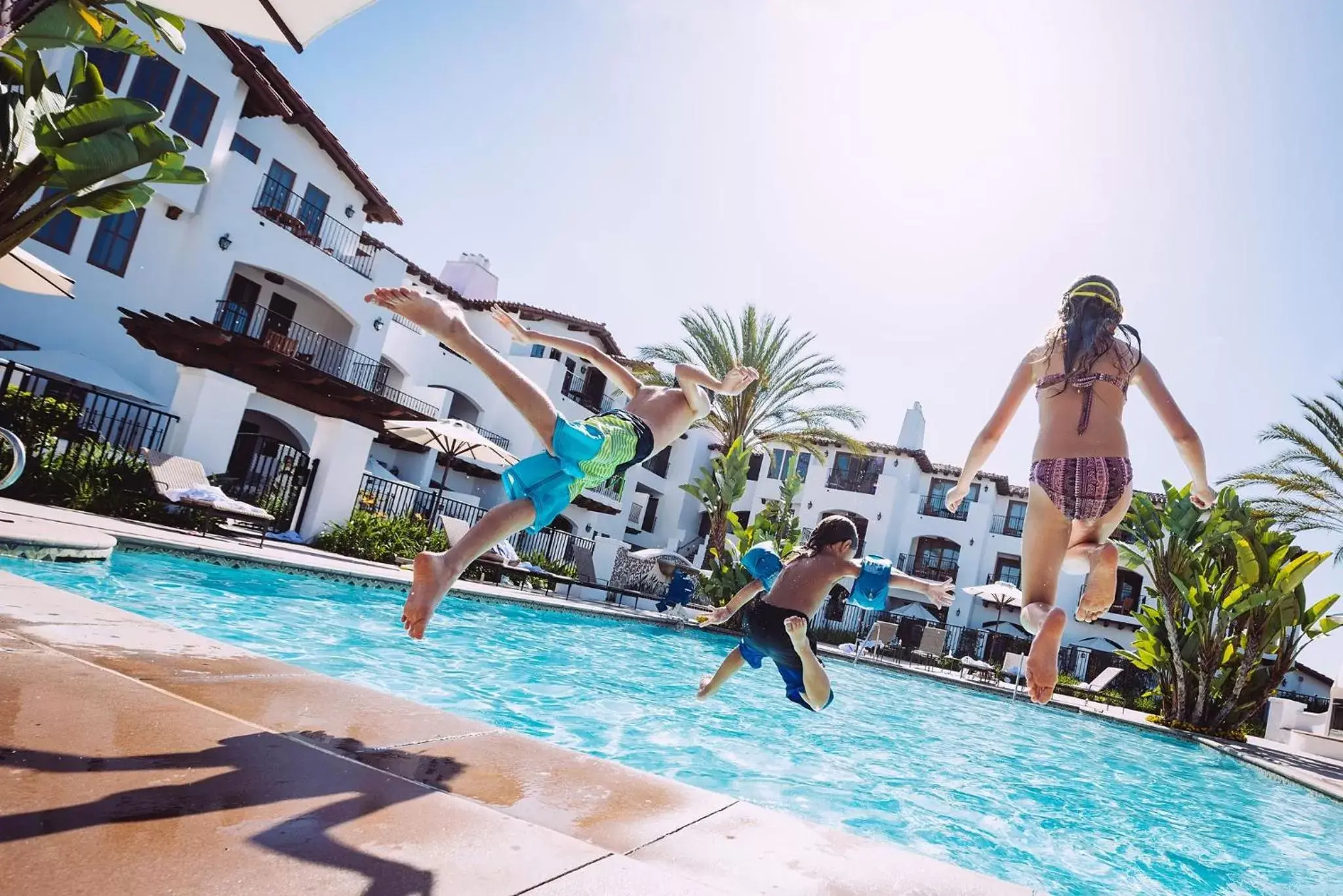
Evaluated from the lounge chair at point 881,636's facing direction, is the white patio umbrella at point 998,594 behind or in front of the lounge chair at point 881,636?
behind

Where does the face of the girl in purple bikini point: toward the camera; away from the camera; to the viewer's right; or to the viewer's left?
away from the camera

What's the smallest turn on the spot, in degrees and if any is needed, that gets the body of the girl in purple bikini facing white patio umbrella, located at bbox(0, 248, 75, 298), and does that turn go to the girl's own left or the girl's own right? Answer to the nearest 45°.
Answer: approximately 90° to the girl's own left

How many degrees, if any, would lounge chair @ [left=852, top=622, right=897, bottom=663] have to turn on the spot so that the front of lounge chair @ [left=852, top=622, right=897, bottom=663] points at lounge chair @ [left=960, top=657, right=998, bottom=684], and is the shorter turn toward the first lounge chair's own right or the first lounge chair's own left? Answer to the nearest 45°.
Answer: approximately 135° to the first lounge chair's own left

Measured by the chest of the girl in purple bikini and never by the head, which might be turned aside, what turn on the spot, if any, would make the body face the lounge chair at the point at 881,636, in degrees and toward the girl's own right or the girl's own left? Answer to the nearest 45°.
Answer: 0° — they already face it

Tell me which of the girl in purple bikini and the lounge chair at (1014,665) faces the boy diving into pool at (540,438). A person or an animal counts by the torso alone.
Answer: the lounge chair

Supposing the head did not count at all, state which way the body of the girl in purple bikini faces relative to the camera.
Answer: away from the camera

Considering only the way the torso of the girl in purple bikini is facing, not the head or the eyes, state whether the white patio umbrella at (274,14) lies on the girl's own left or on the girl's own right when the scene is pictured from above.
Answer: on the girl's own left

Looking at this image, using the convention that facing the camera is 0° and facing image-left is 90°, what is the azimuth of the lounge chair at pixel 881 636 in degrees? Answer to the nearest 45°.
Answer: approximately 45°

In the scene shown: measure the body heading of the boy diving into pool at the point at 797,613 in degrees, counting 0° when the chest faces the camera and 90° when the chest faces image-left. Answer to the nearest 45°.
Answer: approximately 225°

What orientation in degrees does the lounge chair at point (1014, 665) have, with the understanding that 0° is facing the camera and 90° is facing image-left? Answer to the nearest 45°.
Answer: approximately 0°

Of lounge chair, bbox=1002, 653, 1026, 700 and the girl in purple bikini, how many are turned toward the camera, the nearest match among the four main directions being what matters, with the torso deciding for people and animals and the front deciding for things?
1

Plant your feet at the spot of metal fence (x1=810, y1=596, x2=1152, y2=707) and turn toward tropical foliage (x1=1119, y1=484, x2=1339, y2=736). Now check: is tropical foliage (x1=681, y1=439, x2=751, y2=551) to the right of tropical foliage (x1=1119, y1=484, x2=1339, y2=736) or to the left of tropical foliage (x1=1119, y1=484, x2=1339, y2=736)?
right
